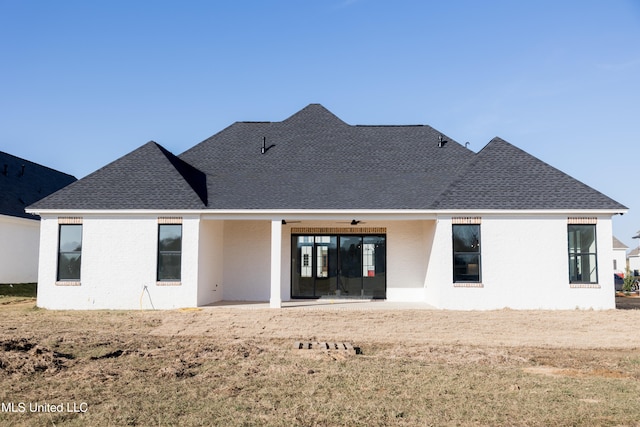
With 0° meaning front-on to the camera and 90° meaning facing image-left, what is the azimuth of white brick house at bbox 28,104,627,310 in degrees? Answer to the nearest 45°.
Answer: approximately 180°

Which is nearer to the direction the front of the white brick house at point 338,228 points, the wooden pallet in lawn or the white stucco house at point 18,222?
the white stucco house

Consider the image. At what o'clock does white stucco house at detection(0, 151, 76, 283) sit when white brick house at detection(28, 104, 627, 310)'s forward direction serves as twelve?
white stucco house at detection(0, 151, 76, 283) is roughly at 10 o'clock from white brick house at detection(28, 104, 627, 310).

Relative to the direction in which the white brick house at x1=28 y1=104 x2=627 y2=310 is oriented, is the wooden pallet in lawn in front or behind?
behind
